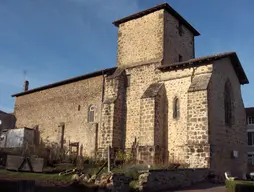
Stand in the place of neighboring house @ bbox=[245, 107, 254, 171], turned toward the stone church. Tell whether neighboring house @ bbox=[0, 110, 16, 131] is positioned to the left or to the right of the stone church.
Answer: right
